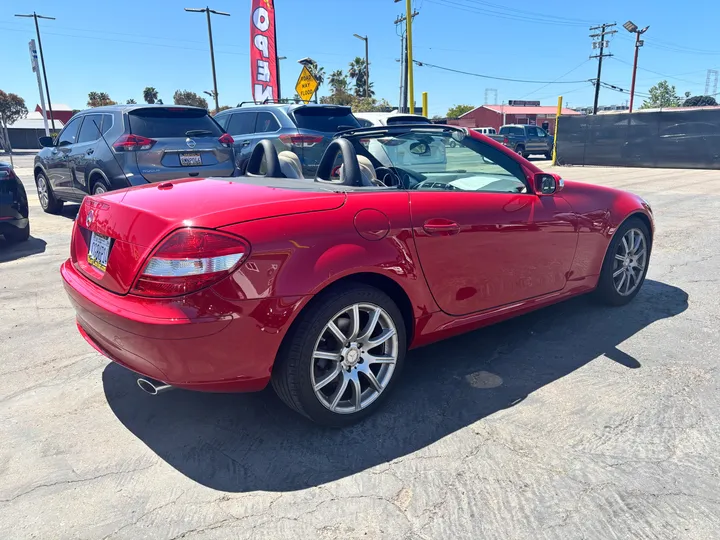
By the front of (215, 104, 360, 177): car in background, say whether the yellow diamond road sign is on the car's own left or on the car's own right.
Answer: on the car's own right

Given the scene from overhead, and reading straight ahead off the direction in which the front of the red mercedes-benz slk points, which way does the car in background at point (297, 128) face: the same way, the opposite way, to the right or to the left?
to the left

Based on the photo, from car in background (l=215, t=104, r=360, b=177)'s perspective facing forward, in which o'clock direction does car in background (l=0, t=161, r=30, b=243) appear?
car in background (l=0, t=161, r=30, b=243) is roughly at 9 o'clock from car in background (l=215, t=104, r=360, b=177).

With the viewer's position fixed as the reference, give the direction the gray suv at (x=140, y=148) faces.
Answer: facing away from the viewer and to the left of the viewer

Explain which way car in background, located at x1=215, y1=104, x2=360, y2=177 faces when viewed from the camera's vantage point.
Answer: facing away from the viewer and to the left of the viewer

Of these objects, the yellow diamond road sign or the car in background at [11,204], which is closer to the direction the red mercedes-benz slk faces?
the yellow diamond road sign

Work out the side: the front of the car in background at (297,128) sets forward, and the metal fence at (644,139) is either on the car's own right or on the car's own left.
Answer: on the car's own right

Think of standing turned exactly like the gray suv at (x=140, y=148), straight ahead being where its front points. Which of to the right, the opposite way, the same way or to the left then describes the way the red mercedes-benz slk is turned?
to the right

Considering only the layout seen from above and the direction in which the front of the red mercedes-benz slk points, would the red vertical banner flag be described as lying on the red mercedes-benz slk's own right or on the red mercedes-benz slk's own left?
on the red mercedes-benz slk's own left

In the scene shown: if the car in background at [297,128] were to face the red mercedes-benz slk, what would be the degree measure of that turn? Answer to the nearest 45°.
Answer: approximately 135° to its left

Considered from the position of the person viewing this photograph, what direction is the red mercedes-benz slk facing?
facing away from the viewer and to the right of the viewer

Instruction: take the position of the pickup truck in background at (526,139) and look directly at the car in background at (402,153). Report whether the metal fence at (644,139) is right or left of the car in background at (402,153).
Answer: left
